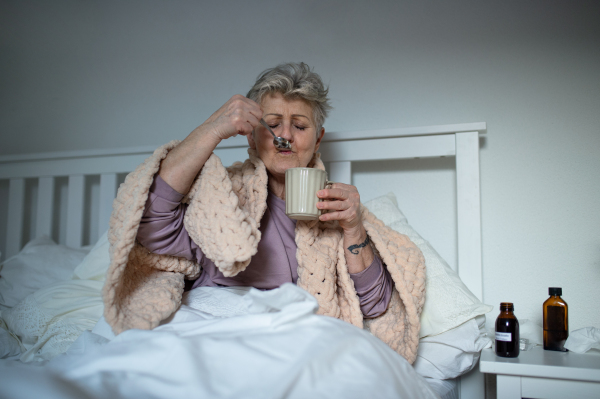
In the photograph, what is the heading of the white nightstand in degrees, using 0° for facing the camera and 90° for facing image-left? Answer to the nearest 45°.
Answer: approximately 0°

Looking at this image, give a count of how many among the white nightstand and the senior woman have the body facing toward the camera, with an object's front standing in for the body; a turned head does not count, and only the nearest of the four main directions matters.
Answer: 2

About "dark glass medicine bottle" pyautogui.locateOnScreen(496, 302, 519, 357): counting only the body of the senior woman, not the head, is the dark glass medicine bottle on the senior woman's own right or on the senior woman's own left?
on the senior woman's own left

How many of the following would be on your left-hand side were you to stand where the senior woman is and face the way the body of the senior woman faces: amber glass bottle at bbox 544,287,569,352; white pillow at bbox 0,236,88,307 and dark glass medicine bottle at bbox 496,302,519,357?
2

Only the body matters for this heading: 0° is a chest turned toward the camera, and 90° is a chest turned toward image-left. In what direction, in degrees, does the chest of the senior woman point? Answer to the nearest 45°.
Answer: approximately 0°

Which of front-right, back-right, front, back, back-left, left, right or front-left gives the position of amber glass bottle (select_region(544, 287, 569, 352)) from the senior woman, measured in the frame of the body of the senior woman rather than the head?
left

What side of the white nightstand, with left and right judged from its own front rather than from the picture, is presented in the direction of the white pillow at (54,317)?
right
